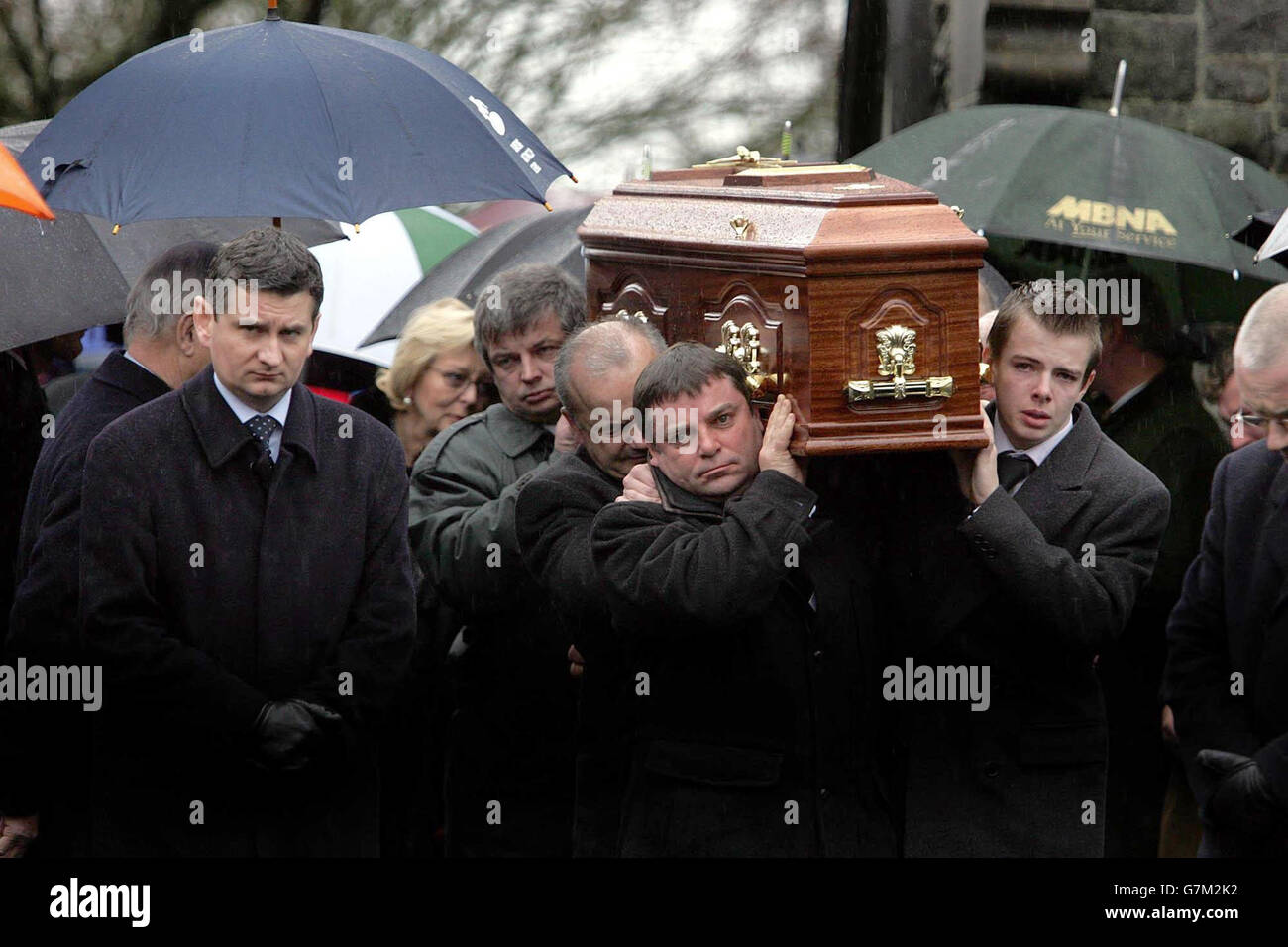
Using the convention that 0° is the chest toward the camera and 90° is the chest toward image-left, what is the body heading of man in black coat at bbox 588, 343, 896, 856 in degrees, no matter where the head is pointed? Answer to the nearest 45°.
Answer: approximately 315°

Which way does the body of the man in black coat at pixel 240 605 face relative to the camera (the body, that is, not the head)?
toward the camera

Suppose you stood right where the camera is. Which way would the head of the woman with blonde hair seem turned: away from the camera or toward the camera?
toward the camera

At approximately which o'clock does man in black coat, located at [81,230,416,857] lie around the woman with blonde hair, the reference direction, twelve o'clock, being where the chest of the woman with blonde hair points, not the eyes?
The man in black coat is roughly at 2 o'clock from the woman with blonde hair.

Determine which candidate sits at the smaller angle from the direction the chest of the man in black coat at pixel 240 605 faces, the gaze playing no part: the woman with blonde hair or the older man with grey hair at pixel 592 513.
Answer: the older man with grey hair

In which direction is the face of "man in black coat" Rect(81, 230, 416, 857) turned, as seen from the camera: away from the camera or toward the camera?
toward the camera
